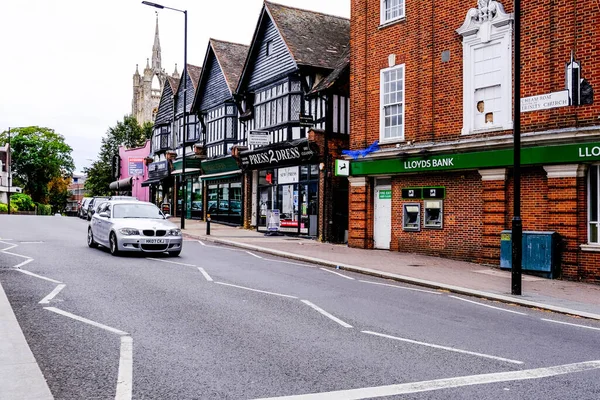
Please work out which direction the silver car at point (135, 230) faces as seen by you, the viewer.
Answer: facing the viewer and to the right of the viewer

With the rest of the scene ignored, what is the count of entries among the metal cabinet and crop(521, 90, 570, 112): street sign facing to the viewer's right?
0

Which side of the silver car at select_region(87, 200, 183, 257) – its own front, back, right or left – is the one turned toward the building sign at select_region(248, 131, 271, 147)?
left

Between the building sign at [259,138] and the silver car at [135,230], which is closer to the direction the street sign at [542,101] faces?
the silver car

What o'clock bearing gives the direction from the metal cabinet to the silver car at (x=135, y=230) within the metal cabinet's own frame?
The silver car is roughly at 1 o'clock from the metal cabinet.

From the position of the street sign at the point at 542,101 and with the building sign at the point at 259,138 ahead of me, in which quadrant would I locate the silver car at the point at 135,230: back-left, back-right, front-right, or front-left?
front-left

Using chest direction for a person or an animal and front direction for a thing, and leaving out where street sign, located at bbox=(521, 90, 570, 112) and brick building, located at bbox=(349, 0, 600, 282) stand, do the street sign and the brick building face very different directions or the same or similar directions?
same or similar directions

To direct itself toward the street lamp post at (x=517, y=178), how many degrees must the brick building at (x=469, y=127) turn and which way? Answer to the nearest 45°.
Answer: approximately 45° to its left

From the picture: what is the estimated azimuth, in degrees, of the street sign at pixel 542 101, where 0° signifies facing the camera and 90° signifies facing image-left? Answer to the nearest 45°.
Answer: approximately 45°

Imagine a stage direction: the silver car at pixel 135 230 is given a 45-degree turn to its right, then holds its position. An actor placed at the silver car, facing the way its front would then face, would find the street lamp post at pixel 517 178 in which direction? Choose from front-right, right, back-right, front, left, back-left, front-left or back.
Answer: front-left

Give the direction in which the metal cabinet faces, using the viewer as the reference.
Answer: facing the viewer and to the left of the viewer

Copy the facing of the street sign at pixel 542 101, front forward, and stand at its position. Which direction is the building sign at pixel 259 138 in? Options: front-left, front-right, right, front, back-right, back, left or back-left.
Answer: right

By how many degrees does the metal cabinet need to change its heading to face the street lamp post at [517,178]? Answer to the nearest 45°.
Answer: approximately 45° to its left
